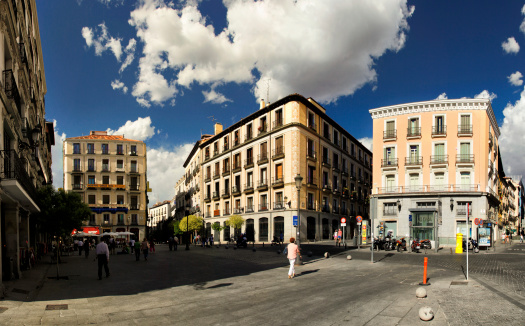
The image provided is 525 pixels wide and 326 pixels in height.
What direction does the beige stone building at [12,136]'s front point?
to the viewer's right

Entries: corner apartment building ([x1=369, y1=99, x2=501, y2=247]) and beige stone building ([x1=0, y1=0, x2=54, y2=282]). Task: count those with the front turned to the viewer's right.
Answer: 1

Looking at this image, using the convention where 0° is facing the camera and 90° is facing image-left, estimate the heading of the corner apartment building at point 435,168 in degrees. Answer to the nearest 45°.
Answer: approximately 0°

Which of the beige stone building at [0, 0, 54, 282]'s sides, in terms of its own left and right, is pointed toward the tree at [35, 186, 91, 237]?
left
